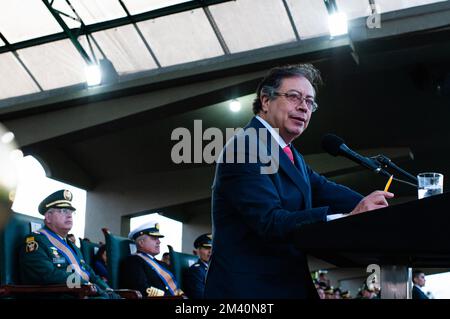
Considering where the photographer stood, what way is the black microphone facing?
facing to the left of the viewer

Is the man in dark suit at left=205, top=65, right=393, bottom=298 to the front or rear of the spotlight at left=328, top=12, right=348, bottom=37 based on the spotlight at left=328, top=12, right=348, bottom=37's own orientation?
to the front

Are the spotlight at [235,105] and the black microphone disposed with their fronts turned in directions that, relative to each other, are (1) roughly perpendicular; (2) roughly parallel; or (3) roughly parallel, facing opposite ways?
roughly perpendicular

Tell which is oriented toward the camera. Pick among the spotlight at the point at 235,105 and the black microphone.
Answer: the spotlight

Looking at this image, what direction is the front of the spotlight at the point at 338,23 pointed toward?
toward the camera

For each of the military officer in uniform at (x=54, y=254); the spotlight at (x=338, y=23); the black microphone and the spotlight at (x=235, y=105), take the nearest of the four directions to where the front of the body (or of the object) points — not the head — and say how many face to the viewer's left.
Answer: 1

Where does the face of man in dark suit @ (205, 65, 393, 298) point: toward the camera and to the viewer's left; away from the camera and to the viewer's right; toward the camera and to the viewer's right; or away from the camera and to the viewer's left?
toward the camera and to the viewer's right

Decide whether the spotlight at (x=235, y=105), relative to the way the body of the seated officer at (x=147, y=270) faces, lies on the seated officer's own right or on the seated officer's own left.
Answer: on the seated officer's own left

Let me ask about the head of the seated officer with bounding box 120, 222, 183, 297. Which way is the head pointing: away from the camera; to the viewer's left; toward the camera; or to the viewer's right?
to the viewer's right

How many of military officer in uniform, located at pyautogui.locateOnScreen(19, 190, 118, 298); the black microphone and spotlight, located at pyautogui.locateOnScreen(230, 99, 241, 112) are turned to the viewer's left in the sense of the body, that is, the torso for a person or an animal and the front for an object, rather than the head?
1

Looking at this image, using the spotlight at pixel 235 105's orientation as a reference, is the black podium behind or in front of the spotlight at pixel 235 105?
in front
